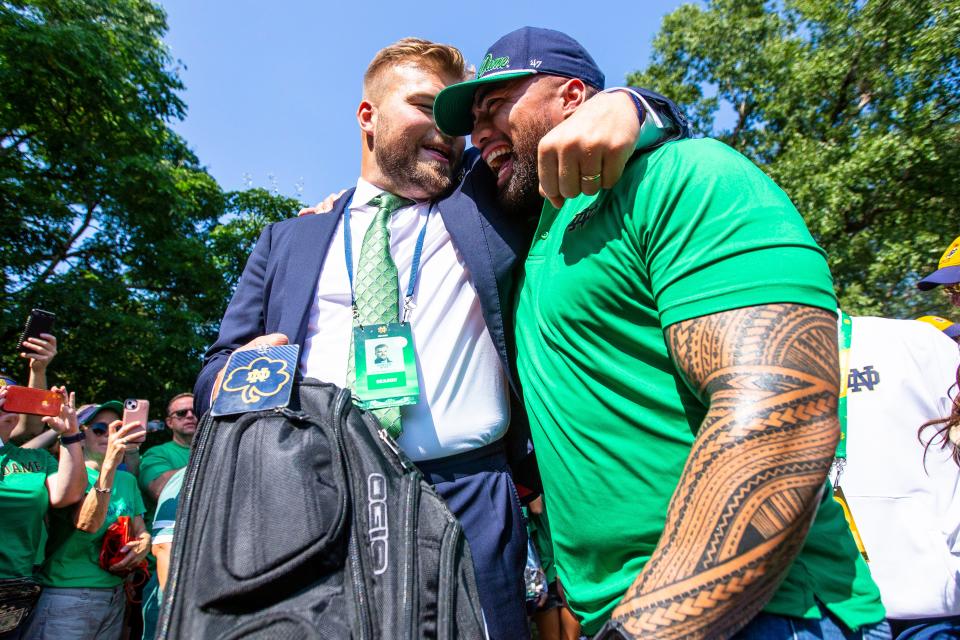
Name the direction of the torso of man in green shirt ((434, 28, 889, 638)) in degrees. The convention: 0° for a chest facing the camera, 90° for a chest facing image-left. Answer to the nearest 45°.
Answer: approximately 90°

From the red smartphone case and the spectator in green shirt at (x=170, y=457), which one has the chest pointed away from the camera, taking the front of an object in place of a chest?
the red smartphone case

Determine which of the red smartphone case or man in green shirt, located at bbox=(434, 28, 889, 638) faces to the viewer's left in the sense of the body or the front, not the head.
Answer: the man in green shirt

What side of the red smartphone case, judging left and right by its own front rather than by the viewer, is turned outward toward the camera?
back

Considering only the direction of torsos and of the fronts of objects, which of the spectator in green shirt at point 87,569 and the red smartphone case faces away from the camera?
the red smartphone case

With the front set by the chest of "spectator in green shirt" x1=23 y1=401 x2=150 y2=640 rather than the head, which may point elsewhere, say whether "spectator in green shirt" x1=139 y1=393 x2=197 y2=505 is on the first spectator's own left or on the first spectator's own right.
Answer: on the first spectator's own left
